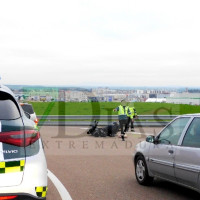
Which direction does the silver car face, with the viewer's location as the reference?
facing away from the viewer and to the left of the viewer

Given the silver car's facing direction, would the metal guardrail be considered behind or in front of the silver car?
in front

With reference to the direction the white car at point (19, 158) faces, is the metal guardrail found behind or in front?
in front

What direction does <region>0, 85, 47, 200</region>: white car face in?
away from the camera

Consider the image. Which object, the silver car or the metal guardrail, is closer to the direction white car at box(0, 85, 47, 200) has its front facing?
the metal guardrail

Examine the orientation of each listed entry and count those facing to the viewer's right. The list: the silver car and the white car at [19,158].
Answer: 0
